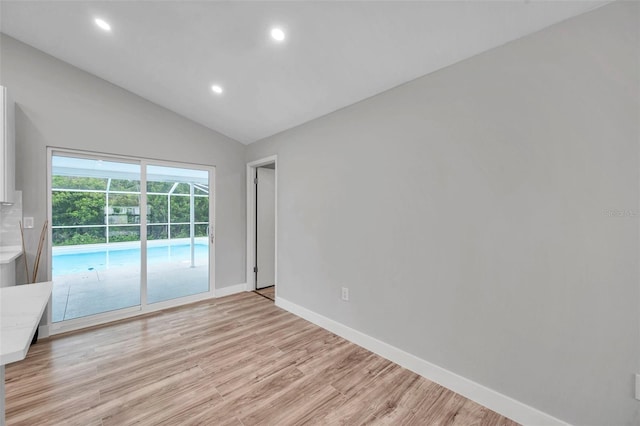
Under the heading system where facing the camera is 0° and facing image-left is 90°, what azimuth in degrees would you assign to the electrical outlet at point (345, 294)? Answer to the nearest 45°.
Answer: approximately 45°

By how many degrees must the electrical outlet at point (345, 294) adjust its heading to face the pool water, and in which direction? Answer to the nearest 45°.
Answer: approximately 45° to its right

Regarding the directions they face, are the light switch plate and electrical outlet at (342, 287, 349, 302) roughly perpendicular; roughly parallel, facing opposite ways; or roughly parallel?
roughly perpendicular

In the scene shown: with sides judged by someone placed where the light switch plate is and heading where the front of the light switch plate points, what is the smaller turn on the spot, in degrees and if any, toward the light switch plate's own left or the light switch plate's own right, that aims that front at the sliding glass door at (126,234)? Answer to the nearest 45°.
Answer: approximately 90° to the light switch plate's own left

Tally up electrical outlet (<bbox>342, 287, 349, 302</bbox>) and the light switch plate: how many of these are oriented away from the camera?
0

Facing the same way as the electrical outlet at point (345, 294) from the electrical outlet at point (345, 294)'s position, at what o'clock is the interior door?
The interior door is roughly at 3 o'clock from the electrical outlet.

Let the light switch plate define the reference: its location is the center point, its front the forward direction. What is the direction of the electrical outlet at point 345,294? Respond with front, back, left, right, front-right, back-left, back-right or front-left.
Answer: front-left

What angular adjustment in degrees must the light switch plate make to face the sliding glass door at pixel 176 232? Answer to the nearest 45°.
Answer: approximately 90° to its left

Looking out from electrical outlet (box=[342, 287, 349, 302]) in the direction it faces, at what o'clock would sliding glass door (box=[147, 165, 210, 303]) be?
The sliding glass door is roughly at 2 o'clock from the electrical outlet.
